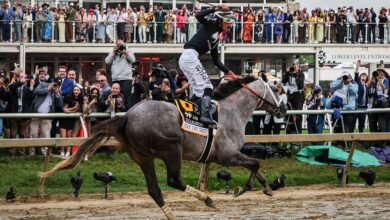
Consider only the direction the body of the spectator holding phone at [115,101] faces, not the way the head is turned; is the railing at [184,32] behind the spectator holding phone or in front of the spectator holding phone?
behind

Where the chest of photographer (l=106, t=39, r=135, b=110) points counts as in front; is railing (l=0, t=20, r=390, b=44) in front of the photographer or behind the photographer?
behind

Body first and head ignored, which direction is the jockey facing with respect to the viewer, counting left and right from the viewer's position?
facing to the right of the viewer

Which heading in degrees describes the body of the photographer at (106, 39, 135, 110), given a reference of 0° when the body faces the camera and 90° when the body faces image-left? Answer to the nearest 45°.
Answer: approximately 0°

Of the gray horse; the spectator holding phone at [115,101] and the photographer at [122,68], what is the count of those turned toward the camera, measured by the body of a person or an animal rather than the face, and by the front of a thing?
2

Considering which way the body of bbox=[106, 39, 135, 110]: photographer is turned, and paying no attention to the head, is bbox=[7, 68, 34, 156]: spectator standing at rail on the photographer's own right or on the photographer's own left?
on the photographer's own right

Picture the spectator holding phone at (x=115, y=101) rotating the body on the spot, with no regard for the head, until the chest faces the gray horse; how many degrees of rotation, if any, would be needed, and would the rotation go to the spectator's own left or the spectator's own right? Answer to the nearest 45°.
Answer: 0° — they already face it

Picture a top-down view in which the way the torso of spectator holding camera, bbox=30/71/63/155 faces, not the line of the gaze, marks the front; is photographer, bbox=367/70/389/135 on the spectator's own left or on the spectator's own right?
on the spectator's own left

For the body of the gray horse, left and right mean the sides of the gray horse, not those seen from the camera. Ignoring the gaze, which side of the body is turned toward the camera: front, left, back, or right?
right

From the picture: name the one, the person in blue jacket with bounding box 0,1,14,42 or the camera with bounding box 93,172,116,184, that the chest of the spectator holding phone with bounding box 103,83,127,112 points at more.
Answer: the camera
